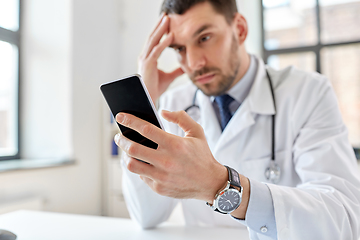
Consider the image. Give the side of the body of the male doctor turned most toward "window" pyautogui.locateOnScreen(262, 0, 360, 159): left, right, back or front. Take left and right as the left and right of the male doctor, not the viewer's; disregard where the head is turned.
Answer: back

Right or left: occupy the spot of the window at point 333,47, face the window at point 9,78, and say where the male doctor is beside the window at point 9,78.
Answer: left

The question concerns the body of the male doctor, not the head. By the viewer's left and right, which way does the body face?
facing the viewer and to the left of the viewer

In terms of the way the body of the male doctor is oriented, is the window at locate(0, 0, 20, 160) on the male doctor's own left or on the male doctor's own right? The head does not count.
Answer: on the male doctor's own right

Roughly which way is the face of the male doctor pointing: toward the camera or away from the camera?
toward the camera
